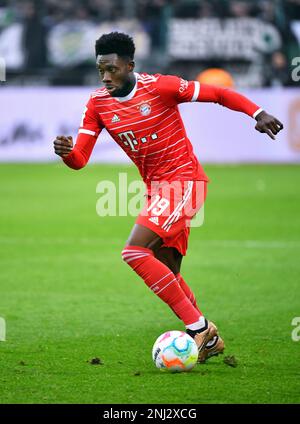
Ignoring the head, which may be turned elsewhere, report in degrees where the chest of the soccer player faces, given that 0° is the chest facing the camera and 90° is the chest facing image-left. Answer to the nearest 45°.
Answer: approximately 45°
